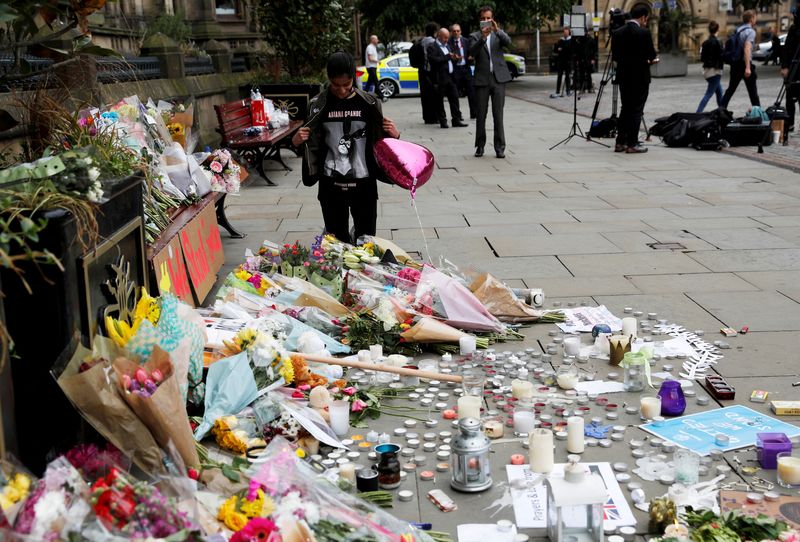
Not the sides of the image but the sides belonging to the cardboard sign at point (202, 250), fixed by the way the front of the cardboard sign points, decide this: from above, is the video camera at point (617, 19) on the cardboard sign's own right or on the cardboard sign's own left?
on the cardboard sign's own left

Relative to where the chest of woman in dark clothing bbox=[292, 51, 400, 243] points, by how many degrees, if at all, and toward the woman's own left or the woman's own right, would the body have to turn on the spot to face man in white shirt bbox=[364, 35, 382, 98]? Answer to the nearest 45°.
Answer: approximately 180°

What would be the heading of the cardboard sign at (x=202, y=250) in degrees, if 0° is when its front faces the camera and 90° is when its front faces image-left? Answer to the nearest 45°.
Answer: approximately 315°

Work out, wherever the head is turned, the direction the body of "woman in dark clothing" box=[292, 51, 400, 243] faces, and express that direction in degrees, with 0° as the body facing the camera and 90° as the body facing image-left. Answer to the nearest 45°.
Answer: approximately 0°

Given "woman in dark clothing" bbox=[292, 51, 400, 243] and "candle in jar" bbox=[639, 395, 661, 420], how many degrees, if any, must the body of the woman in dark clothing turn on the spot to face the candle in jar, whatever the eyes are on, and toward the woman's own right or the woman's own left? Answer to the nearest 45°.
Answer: approximately 45° to the woman's own left

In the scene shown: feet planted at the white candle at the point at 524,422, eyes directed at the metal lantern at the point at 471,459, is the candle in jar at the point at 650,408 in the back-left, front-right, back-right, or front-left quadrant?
back-left

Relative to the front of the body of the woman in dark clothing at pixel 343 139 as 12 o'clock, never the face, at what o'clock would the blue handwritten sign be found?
The blue handwritten sign is roughly at 11 o'clock from the woman in dark clothing.

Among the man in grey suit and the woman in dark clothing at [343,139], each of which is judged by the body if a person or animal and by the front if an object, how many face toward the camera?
2

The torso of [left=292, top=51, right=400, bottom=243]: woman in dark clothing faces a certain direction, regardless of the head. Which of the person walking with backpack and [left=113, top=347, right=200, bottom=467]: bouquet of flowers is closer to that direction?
the bouquet of flowers
